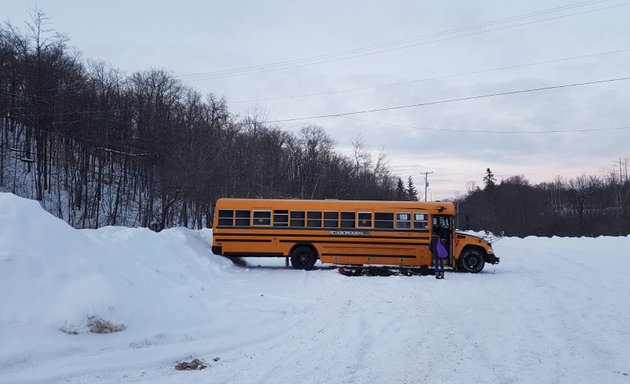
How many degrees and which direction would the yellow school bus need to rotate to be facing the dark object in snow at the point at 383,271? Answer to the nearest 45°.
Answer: approximately 45° to its right

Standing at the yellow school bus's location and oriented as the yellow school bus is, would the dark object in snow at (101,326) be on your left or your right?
on your right

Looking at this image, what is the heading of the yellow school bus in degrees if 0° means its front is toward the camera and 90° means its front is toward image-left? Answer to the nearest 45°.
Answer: approximately 270°

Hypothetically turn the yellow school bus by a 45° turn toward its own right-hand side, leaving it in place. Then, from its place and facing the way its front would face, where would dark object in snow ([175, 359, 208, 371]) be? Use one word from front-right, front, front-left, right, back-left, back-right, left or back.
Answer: front-right
